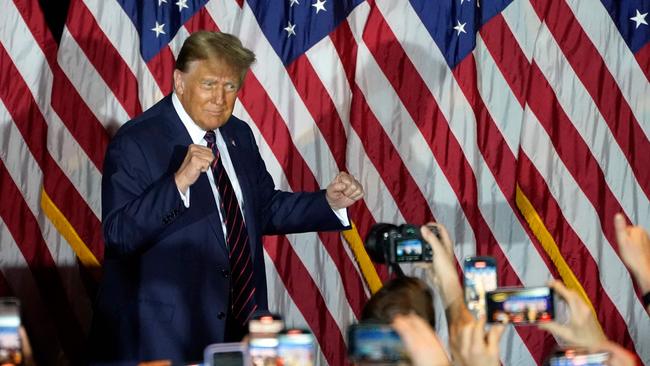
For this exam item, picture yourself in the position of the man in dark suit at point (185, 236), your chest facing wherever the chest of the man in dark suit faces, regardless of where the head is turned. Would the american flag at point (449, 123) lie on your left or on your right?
on your left

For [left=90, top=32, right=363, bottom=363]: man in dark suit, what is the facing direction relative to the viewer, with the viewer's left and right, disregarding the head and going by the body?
facing the viewer and to the right of the viewer
